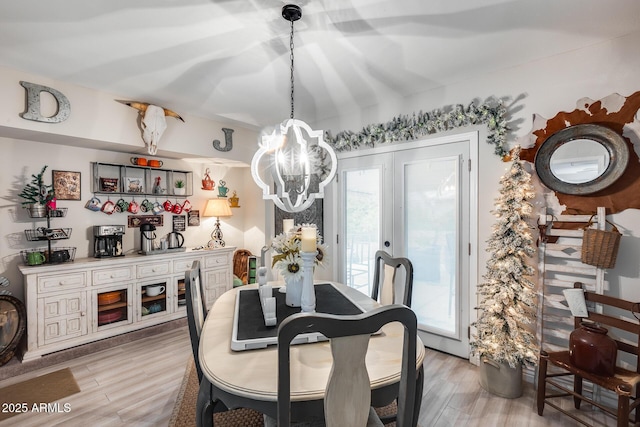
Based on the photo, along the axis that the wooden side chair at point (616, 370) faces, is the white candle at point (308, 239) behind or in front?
in front

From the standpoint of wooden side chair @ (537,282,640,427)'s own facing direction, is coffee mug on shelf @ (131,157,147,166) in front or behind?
in front

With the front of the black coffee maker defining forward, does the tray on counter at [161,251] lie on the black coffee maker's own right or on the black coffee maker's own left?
on the black coffee maker's own left

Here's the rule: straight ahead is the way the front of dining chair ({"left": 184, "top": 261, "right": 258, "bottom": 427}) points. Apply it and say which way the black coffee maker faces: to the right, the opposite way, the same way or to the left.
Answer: to the right

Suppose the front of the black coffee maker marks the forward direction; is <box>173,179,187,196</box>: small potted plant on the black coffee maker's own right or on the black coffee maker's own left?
on the black coffee maker's own left

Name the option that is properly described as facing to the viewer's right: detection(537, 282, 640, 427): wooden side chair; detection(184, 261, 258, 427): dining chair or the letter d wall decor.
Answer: the dining chair

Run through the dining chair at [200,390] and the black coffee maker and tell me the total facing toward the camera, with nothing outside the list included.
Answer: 1

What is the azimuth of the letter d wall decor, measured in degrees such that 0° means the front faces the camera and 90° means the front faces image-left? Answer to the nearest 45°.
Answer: approximately 0°

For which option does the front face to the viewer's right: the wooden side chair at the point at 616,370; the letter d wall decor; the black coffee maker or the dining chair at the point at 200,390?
the dining chair

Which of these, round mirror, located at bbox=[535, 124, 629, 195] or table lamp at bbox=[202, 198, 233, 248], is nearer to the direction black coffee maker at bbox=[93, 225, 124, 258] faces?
the round mirror

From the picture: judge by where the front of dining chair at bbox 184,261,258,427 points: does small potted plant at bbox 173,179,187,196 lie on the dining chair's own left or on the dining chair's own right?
on the dining chair's own left
